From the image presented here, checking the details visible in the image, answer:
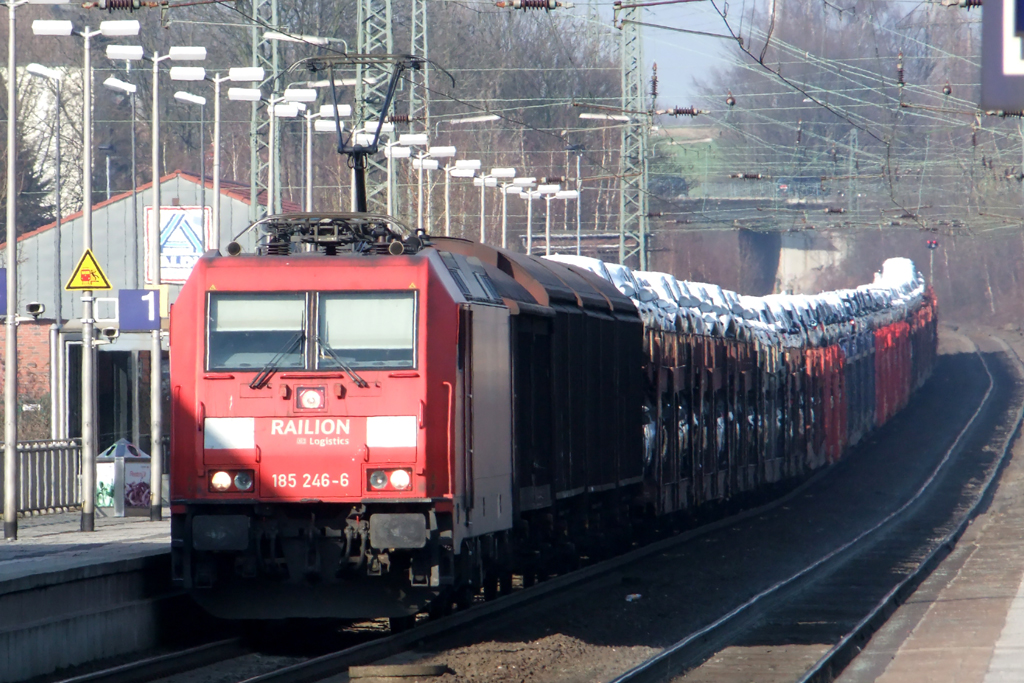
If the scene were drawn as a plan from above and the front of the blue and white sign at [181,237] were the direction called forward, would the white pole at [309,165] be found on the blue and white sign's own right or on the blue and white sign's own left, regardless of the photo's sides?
on the blue and white sign's own left

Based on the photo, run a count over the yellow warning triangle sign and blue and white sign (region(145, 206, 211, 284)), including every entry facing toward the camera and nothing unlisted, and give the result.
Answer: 2

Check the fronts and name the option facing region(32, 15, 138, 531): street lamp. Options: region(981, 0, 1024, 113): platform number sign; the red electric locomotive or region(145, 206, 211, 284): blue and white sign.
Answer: the blue and white sign

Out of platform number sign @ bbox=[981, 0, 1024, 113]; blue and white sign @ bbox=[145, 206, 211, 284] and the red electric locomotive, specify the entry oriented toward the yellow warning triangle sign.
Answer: the blue and white sign

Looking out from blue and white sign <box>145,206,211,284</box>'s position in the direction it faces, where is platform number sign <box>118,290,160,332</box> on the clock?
The platform number sign is roughly at 12 o'clock from the blue and white sign.

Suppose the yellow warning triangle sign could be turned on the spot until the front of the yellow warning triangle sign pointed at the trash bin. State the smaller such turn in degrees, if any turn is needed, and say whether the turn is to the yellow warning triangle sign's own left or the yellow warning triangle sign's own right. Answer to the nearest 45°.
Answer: approximately 180°

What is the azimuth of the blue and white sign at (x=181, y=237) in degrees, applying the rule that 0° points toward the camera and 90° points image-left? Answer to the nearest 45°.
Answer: approximately 0°

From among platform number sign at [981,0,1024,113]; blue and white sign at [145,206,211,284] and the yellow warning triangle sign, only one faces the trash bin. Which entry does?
the blue and white sign
